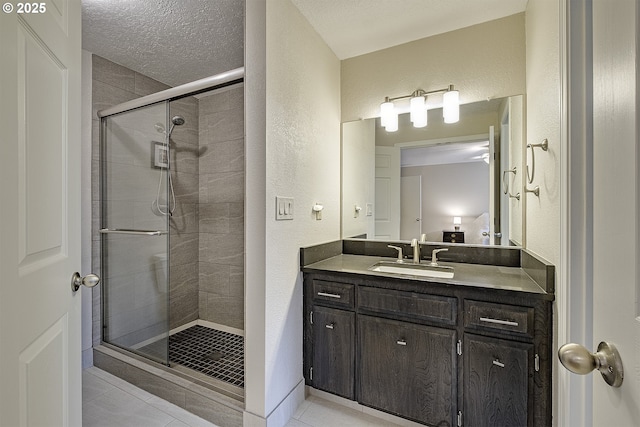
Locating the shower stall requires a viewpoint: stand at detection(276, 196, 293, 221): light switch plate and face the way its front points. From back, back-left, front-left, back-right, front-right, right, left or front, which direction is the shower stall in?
back

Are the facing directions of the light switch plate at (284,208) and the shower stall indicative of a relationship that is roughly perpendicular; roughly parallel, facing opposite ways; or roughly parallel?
roughly perpendicular

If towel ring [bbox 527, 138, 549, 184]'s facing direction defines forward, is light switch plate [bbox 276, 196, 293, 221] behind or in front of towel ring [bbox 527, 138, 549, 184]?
in front

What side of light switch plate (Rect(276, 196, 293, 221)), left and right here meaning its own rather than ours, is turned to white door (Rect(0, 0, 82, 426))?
right

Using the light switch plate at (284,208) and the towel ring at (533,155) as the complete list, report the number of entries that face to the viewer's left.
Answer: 1

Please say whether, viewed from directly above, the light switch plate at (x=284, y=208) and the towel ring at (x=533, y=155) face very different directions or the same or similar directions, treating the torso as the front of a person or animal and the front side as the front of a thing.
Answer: very different directions

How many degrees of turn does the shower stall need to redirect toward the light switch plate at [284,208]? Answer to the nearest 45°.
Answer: approximately 90° to its left

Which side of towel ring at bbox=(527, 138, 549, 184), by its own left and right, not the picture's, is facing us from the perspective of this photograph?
left
